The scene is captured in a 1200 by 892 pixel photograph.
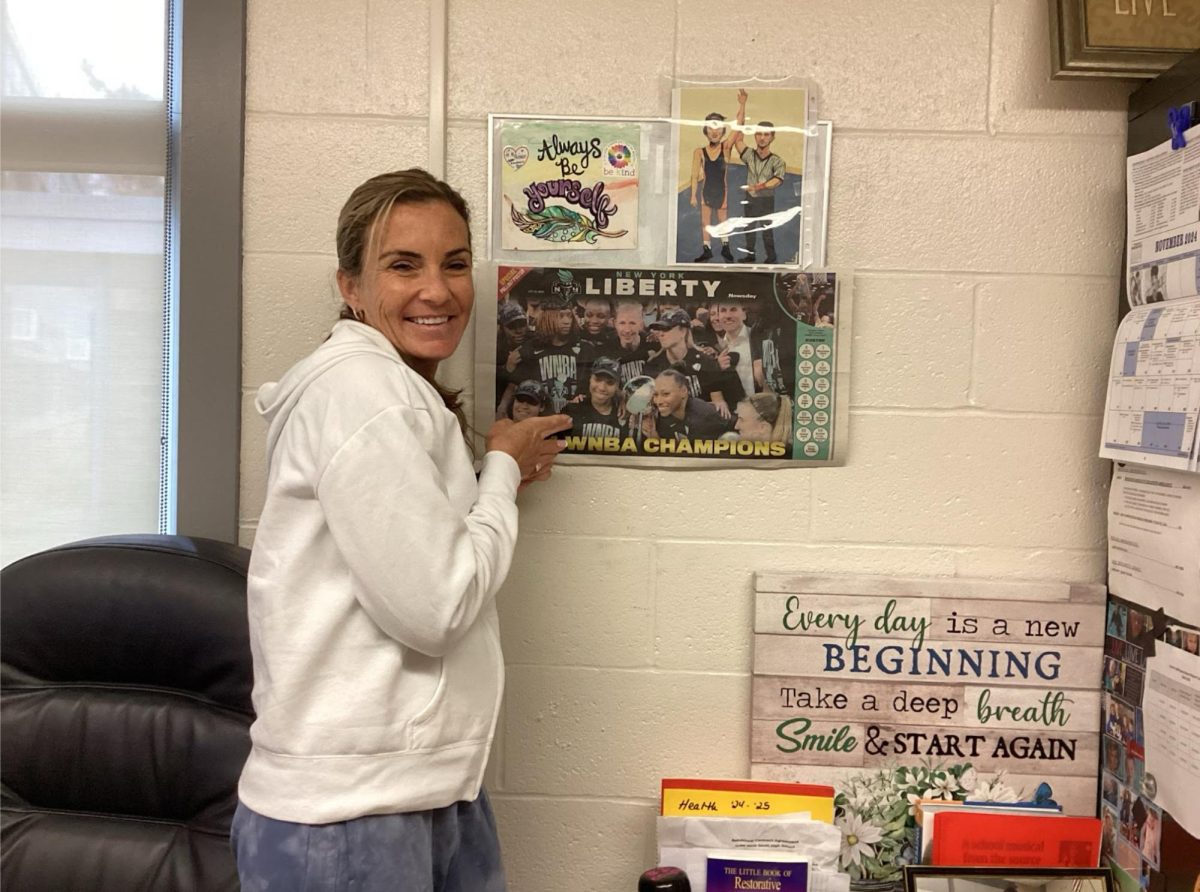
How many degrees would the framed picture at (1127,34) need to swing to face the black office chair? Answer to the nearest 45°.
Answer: approximately 45° to its right

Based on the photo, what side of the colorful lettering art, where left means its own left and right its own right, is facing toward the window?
right

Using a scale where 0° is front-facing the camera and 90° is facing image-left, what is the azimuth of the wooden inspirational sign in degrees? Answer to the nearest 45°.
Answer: approximately 0°

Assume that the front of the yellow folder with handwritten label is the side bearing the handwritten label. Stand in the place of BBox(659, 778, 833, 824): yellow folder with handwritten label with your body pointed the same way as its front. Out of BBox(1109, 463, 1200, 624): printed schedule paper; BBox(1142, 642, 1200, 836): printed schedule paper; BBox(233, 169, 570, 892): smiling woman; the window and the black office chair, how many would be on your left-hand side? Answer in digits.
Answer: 2

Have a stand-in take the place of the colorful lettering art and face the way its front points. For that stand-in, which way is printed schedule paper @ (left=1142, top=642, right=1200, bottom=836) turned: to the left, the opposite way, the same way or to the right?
to the right
